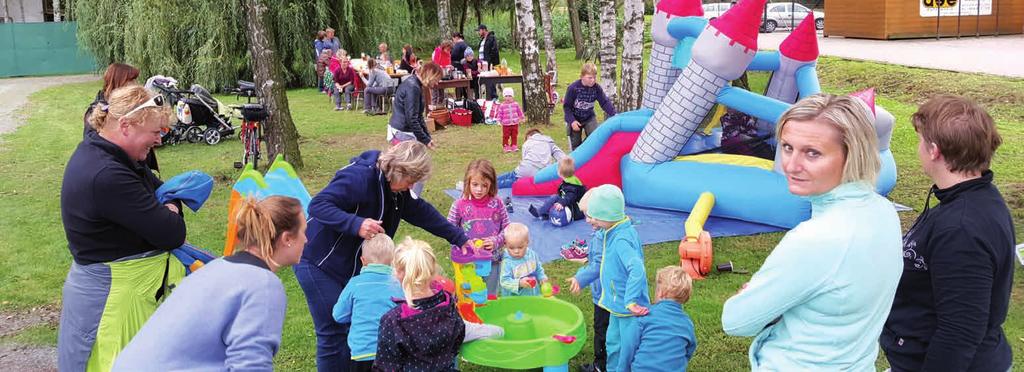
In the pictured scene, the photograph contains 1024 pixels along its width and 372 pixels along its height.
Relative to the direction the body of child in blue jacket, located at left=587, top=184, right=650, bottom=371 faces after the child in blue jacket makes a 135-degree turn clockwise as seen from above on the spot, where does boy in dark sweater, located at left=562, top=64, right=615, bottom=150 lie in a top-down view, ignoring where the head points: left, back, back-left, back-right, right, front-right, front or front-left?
front-left

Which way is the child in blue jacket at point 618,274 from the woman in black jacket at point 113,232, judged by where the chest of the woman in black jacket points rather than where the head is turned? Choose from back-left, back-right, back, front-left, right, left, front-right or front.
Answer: front

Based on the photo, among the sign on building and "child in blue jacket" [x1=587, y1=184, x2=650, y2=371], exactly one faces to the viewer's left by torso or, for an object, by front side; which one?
the child in blue jacket

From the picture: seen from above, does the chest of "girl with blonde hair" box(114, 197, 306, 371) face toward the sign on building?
yes

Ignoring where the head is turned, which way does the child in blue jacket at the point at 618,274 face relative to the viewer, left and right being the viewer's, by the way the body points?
facing to the left of the viewer

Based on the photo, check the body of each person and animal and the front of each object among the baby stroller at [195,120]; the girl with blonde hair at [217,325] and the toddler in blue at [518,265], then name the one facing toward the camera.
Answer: the toddler in blue

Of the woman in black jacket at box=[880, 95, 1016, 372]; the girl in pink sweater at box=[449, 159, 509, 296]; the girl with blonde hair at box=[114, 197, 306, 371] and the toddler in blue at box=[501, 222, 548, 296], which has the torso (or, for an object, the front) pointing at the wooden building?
the girl with blonde hair

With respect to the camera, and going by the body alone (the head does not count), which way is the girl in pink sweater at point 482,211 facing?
toward the camera

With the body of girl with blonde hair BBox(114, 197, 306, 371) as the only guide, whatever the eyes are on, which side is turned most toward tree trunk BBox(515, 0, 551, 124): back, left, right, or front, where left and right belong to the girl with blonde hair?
front

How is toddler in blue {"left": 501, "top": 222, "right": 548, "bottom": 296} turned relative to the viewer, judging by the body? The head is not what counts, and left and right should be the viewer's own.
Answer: facing the viewer
